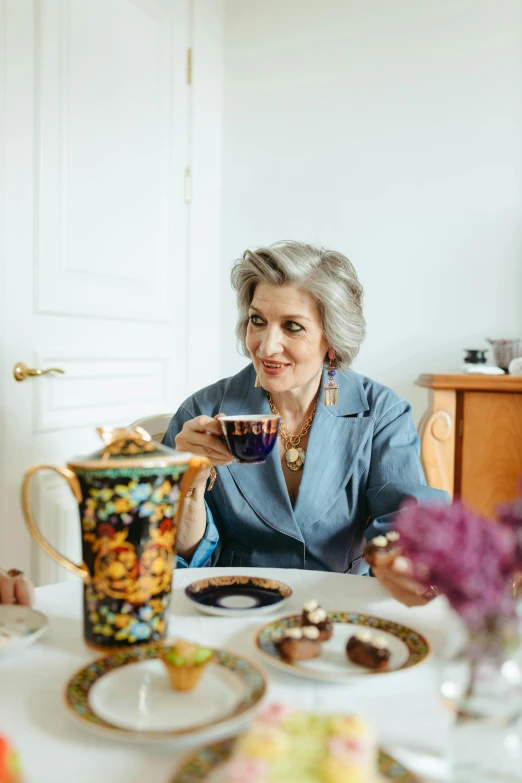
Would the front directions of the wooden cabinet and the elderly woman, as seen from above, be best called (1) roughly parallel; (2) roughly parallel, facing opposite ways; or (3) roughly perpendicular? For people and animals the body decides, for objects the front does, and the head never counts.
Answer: roughly parallel

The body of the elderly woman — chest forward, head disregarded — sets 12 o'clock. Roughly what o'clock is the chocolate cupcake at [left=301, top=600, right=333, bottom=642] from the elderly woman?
The chocolate cupcake is roughly at 12 o'clock from the elderly woman.

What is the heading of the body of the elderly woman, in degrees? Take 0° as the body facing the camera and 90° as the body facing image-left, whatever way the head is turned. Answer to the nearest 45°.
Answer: approximately 0°

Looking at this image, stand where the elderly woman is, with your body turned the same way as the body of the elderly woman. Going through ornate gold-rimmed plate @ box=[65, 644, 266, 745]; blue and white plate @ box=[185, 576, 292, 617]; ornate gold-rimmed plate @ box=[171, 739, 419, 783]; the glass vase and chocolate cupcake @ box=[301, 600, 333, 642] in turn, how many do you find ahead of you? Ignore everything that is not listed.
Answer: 5

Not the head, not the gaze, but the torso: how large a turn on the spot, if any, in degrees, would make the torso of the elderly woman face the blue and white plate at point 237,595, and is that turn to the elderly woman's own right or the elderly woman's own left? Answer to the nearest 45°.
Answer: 0° — they already face it

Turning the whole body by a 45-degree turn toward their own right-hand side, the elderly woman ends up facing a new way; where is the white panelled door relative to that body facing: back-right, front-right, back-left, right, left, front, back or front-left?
right

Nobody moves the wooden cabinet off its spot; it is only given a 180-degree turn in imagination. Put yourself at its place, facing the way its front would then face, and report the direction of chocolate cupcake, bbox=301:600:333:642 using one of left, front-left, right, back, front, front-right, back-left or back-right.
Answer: back

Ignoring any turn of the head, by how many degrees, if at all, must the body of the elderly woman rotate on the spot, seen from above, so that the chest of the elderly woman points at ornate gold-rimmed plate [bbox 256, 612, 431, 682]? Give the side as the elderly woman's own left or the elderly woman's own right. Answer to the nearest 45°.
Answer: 0° — they already face it

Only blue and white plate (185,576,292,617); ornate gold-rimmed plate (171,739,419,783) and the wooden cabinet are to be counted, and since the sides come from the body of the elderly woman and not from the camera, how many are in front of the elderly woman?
2

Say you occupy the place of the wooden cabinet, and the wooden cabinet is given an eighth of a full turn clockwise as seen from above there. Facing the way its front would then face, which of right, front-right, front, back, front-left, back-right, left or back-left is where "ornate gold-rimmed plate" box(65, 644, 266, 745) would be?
front-left

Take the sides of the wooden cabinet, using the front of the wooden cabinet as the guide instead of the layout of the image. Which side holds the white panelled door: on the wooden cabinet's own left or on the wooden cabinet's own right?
on the wooden cabinet's own right

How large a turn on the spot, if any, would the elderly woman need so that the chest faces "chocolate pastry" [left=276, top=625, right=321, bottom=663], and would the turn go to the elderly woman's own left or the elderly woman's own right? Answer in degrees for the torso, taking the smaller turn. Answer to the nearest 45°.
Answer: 0° — they already face it

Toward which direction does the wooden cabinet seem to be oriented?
toward the camera

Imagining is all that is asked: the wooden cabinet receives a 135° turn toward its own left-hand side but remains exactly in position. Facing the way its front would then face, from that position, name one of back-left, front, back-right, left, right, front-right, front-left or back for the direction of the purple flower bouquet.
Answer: back-right

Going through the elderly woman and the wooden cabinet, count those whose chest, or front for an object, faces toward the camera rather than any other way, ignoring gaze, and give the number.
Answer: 2

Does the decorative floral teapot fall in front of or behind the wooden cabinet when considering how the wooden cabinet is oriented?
in front

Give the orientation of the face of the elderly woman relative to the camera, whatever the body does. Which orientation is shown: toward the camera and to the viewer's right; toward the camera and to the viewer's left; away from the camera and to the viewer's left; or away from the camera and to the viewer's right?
toward the camera and to the viewer's left
